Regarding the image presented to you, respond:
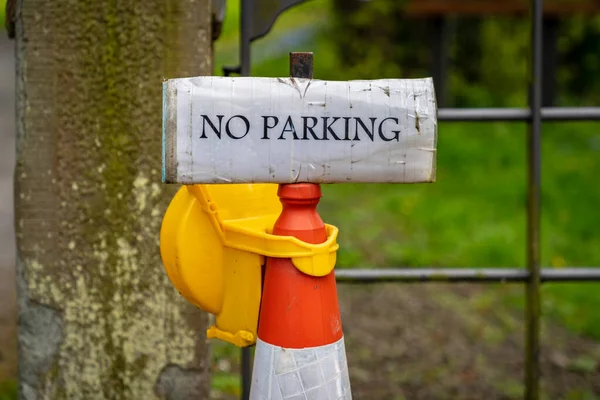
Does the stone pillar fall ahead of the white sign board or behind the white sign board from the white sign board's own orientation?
behind

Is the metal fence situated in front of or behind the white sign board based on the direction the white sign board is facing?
behind

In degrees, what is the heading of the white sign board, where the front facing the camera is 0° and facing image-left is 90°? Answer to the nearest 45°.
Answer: approximately 0°
